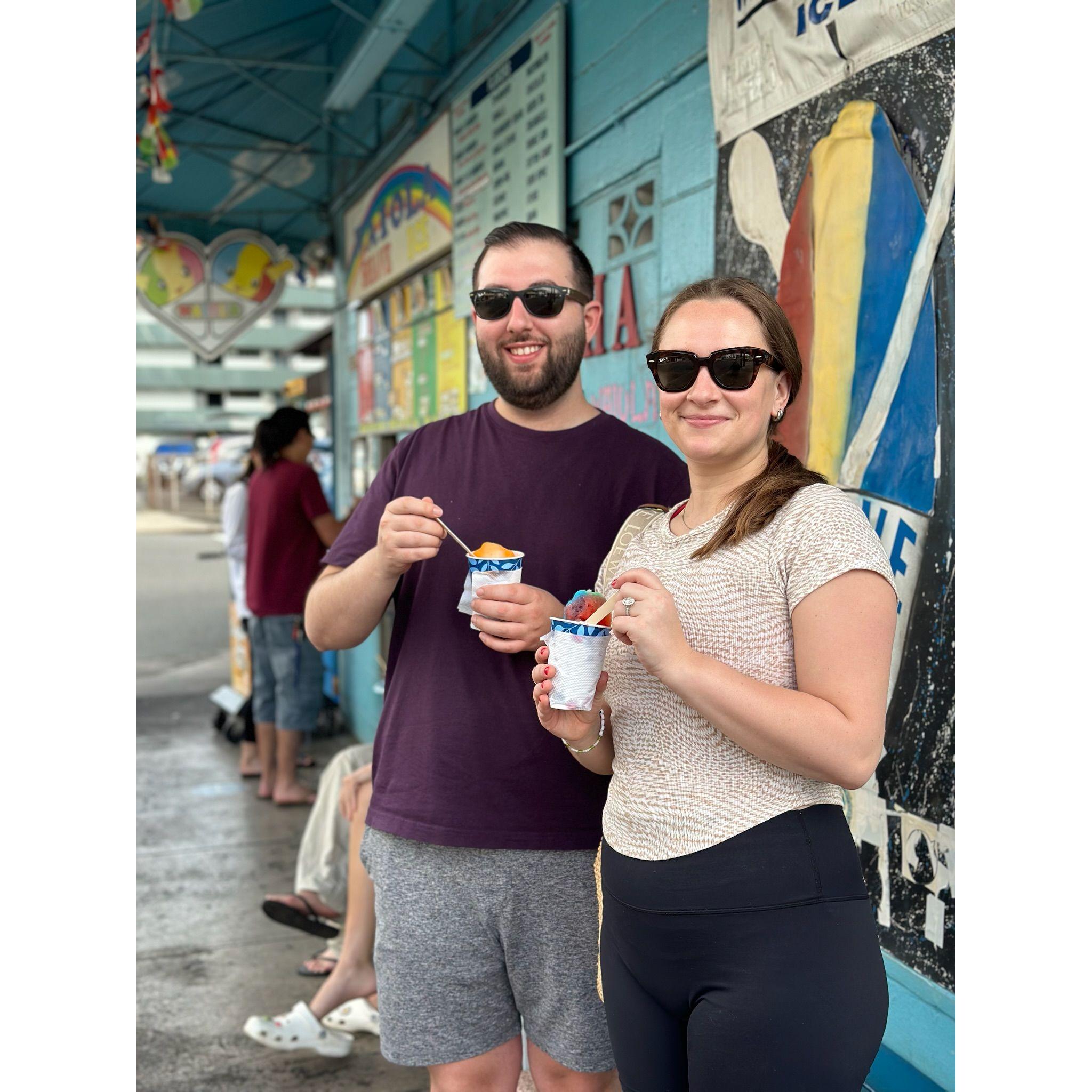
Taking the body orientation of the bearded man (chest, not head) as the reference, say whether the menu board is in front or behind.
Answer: behind

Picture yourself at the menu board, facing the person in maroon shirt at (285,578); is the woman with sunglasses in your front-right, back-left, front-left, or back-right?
back-left

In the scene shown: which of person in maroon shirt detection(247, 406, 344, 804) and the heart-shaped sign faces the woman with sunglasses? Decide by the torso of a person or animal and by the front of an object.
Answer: the heart-shaped sign

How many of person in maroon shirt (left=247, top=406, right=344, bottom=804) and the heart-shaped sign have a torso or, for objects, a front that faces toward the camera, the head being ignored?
1

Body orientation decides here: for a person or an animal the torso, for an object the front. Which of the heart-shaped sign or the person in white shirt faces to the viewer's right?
the person in white shirt

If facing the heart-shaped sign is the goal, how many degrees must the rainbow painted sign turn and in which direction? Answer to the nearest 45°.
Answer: approximately 90° to its right

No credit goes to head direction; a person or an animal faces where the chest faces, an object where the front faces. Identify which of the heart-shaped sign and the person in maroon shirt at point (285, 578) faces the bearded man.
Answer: the heart-shaped sign

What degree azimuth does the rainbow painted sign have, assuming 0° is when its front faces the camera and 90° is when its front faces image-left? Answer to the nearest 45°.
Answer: approximately 45°

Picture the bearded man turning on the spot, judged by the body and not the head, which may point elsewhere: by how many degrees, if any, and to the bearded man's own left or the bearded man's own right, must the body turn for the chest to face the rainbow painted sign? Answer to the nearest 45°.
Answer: approximately 180°

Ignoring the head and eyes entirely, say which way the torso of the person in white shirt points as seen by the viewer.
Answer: to the viewer's right

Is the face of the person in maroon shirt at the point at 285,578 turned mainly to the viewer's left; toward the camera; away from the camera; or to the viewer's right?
to the viewer's right

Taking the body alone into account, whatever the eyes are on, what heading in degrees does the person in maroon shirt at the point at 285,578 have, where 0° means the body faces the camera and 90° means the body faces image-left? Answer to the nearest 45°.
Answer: approximately 225°

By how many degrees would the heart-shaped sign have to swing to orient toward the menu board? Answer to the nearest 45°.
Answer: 0° — it already faces it
